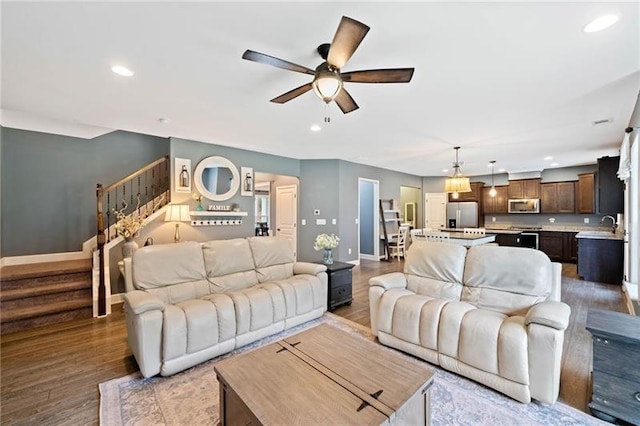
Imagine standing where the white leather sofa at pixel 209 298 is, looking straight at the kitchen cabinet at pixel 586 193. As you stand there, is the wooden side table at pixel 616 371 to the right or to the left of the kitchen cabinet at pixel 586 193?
right

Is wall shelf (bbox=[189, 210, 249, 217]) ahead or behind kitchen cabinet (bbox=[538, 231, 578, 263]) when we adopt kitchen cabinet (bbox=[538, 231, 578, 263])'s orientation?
ahead

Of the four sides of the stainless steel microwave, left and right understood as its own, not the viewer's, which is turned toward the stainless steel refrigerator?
right

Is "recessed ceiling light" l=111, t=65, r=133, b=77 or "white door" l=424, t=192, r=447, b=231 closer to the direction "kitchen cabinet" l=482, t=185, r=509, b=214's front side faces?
the recessed ceiling light

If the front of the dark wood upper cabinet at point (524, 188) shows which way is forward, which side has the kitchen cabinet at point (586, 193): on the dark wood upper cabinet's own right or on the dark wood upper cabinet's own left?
on the dark wood upper cabinet's own left

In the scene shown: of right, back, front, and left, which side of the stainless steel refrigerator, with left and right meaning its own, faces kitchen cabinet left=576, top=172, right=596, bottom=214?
left

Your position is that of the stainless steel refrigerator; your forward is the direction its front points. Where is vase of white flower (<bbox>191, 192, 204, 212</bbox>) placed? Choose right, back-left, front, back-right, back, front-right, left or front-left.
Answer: front-right

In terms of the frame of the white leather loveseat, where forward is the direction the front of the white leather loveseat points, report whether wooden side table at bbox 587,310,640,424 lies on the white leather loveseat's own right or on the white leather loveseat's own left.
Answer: on the white leather loveseat's own left

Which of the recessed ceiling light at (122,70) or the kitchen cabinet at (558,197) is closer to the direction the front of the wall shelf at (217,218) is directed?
the recessed ceiling light
